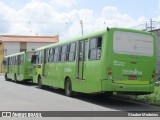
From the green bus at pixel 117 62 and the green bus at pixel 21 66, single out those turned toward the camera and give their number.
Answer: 0

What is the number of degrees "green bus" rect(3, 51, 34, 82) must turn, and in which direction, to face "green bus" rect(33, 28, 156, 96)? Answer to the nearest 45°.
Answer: approximately 135° to its left

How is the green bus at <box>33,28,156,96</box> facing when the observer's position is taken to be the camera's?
facing away from the viewer and to the left of the viewer

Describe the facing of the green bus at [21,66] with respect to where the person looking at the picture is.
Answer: facing away from the viewer and to the left of the viewer

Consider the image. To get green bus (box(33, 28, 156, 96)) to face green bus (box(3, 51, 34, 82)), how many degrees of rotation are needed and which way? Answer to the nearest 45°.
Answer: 0° — it already faces it

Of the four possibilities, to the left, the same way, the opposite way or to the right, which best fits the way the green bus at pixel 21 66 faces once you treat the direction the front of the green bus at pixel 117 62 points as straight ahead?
the same way
